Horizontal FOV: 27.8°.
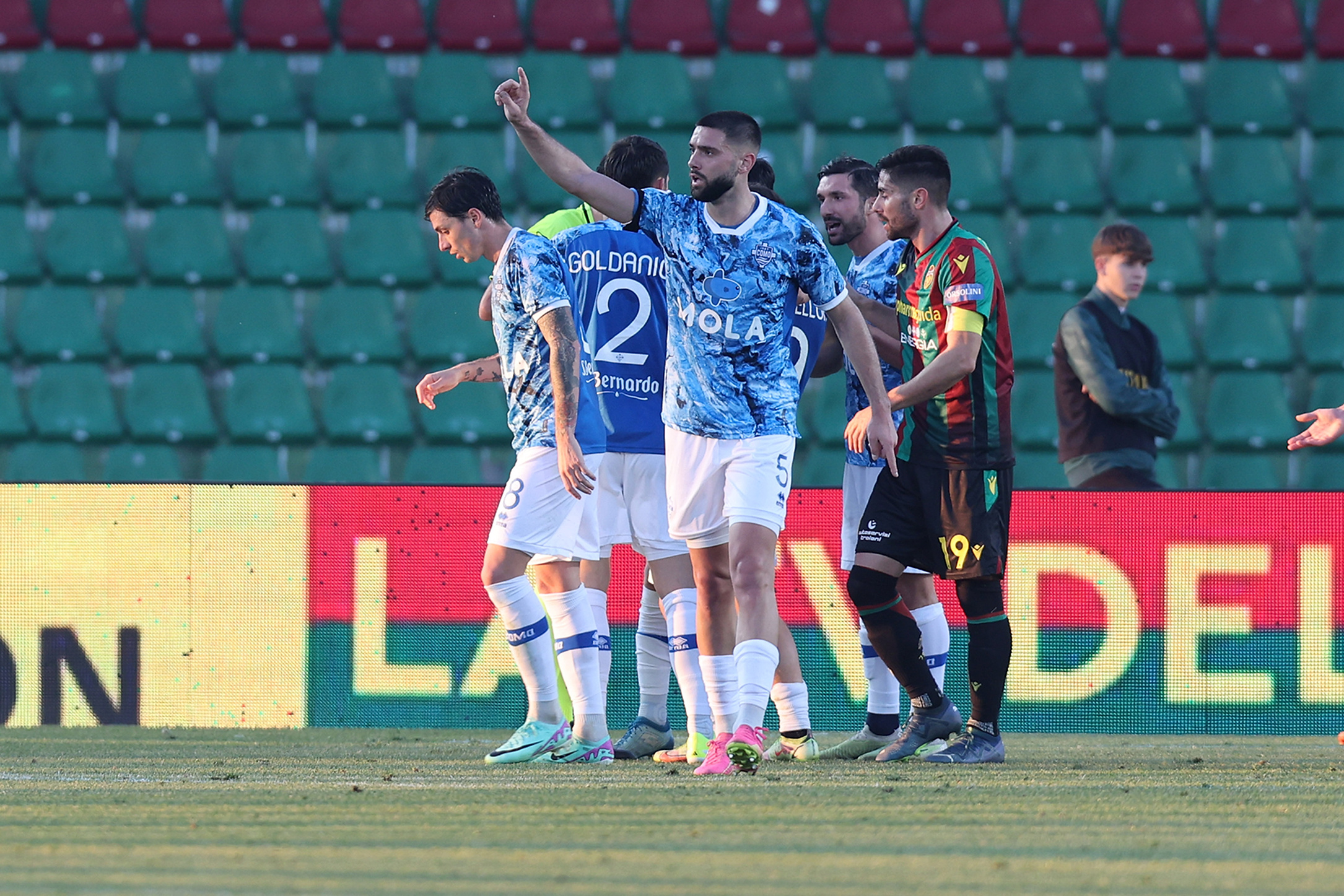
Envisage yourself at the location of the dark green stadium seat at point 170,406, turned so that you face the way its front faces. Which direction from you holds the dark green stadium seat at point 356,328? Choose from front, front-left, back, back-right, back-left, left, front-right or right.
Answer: left

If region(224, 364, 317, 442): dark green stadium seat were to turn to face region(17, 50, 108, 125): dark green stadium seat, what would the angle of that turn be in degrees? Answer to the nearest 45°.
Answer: approximately 135° to its right

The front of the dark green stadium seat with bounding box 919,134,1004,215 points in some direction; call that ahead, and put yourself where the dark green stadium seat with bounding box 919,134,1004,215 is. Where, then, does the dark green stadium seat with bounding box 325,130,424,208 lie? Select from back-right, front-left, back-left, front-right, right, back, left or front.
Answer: right

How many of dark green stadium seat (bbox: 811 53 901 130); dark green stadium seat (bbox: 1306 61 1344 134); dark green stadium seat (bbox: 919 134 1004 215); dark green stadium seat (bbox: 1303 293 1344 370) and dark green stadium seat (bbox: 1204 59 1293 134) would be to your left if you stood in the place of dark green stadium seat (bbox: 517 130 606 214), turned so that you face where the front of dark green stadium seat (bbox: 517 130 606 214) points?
5

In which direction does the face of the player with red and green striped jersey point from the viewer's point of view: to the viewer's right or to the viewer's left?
to the viewer's left

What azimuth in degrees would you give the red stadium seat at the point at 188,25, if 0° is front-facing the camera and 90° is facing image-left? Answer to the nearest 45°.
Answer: approximately 0°

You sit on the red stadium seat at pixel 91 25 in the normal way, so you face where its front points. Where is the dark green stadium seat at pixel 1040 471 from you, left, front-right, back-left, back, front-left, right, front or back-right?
front-left
